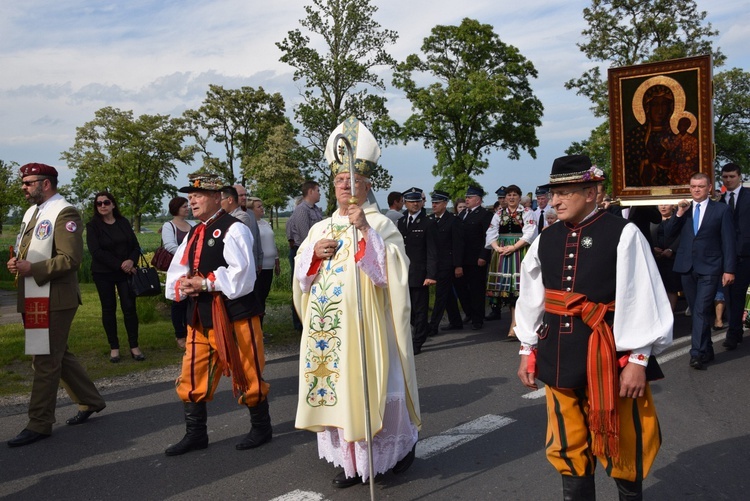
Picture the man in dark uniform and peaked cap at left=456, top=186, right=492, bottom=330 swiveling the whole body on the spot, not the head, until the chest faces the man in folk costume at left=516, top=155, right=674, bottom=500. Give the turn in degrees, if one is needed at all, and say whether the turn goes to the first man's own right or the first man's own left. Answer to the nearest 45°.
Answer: approximately 45° to the first man's own left

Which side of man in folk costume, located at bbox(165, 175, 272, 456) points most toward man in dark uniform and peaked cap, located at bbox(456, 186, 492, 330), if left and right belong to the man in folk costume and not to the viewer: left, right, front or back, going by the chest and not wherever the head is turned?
back

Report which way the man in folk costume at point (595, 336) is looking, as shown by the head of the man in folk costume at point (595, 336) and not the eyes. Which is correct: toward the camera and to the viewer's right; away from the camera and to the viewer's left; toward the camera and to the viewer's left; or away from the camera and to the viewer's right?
toward the camera and to the viewer's left

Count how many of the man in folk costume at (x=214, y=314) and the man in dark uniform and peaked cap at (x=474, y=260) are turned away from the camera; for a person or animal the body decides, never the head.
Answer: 0

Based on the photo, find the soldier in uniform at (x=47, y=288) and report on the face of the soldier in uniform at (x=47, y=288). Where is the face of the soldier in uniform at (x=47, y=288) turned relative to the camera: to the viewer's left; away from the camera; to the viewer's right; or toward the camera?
to the viewer's left

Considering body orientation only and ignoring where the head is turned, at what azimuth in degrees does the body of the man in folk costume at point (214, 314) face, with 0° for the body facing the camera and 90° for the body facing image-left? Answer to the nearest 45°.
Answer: approximately 45°

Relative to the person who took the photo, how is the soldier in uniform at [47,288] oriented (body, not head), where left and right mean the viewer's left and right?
facing the viewer and to the left of the viewer

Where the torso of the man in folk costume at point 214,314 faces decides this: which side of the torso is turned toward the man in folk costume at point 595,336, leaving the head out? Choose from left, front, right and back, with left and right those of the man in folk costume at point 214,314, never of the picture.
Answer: left

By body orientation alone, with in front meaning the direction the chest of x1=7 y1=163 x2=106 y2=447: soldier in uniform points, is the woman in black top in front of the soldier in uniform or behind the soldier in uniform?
behind

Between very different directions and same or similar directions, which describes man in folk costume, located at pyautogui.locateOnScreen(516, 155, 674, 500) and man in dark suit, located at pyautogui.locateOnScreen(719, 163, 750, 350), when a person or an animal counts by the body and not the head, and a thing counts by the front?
same or similar directions

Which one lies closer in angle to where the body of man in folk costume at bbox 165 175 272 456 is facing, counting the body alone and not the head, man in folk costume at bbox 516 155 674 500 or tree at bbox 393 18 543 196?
the man in folk costume

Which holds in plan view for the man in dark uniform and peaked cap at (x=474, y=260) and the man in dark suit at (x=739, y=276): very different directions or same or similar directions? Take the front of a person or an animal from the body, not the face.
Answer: same or similar directions

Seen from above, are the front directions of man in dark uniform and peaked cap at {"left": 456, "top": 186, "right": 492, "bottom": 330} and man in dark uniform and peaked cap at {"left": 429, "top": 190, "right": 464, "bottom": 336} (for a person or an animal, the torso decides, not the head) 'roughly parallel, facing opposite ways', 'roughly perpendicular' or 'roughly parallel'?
roughly parallel

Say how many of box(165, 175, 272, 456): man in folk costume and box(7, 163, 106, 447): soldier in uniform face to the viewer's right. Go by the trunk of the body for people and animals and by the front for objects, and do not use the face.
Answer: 0
